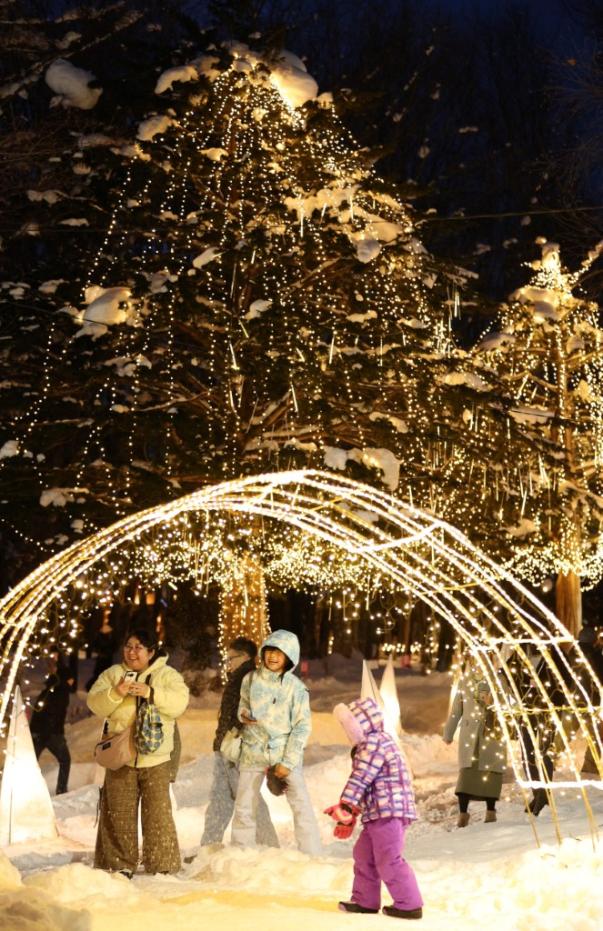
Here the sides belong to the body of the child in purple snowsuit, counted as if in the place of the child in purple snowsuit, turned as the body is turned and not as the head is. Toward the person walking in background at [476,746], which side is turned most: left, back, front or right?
right

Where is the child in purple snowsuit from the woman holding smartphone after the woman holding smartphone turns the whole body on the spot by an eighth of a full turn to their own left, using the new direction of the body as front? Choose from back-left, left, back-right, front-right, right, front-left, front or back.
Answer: front

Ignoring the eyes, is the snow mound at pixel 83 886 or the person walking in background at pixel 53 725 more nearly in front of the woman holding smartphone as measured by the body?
the snow mound

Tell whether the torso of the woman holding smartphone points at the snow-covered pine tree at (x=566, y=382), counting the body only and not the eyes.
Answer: no

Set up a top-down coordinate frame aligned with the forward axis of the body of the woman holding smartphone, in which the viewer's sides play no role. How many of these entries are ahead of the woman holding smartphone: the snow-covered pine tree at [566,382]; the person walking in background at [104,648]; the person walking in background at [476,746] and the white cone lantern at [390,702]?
0

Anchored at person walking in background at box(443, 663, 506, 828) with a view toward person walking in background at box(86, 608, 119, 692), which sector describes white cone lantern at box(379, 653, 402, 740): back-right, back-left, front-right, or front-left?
front-right

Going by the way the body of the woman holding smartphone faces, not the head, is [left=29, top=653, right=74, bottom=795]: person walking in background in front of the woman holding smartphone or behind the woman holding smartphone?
behind

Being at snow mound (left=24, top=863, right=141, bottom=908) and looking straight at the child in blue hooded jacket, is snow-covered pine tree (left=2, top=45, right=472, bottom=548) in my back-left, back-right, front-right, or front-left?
front-left

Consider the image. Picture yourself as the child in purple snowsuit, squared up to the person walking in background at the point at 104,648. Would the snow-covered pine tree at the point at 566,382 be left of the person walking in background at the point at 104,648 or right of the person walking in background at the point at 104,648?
right
